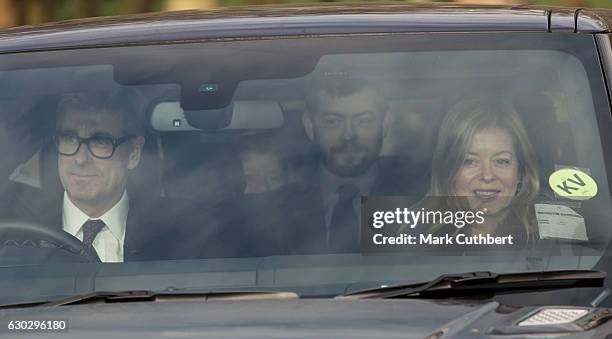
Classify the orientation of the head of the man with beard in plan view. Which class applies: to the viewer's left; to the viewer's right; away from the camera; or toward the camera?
toward the camera

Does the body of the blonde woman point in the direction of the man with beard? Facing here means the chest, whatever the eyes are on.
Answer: no

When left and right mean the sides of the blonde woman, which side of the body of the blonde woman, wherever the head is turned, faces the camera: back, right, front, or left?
front

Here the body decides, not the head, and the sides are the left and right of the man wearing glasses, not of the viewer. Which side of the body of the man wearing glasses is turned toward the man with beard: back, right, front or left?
left

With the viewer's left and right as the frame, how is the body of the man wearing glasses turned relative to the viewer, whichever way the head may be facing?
facing the viewer and to the left of the viewer

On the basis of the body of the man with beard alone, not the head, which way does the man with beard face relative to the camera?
toward the camera

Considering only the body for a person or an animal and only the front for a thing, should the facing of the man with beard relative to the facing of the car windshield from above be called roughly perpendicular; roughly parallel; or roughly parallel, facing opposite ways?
roughly parallel

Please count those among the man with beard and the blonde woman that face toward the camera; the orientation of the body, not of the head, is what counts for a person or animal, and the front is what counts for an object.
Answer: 2

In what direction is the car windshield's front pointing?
toward the camera

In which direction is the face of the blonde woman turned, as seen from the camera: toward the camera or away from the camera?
toward the camera

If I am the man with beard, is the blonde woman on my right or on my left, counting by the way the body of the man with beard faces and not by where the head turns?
on my left

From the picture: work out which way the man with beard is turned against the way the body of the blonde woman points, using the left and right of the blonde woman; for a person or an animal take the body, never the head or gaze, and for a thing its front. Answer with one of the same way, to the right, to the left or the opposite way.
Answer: the same way
